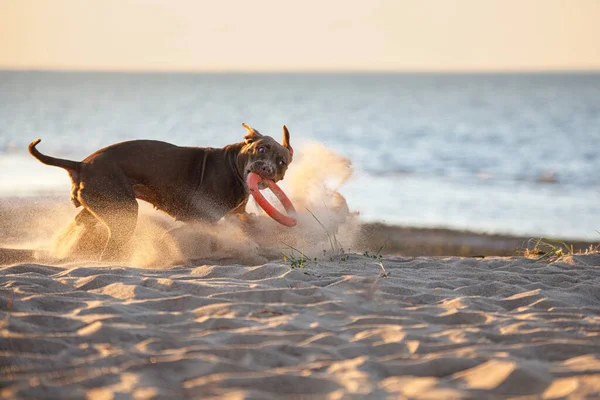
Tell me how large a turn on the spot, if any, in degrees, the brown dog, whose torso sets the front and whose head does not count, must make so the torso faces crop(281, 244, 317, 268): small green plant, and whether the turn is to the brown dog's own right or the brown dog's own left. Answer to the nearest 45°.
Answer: approximately 45° to the brown dog's own right

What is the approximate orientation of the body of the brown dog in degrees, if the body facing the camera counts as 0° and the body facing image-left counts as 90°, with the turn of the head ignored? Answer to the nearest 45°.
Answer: approximately 270°
